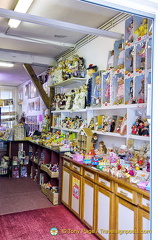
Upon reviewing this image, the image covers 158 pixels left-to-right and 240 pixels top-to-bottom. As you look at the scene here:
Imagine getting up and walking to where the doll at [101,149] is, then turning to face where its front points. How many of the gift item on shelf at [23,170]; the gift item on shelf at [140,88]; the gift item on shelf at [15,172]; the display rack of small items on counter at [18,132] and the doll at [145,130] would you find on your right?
3

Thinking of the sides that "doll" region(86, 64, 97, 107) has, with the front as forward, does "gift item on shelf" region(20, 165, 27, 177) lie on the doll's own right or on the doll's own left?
on the doll's own right

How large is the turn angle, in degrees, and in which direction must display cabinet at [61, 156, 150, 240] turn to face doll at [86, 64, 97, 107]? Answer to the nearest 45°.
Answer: approximately 135° to its right
